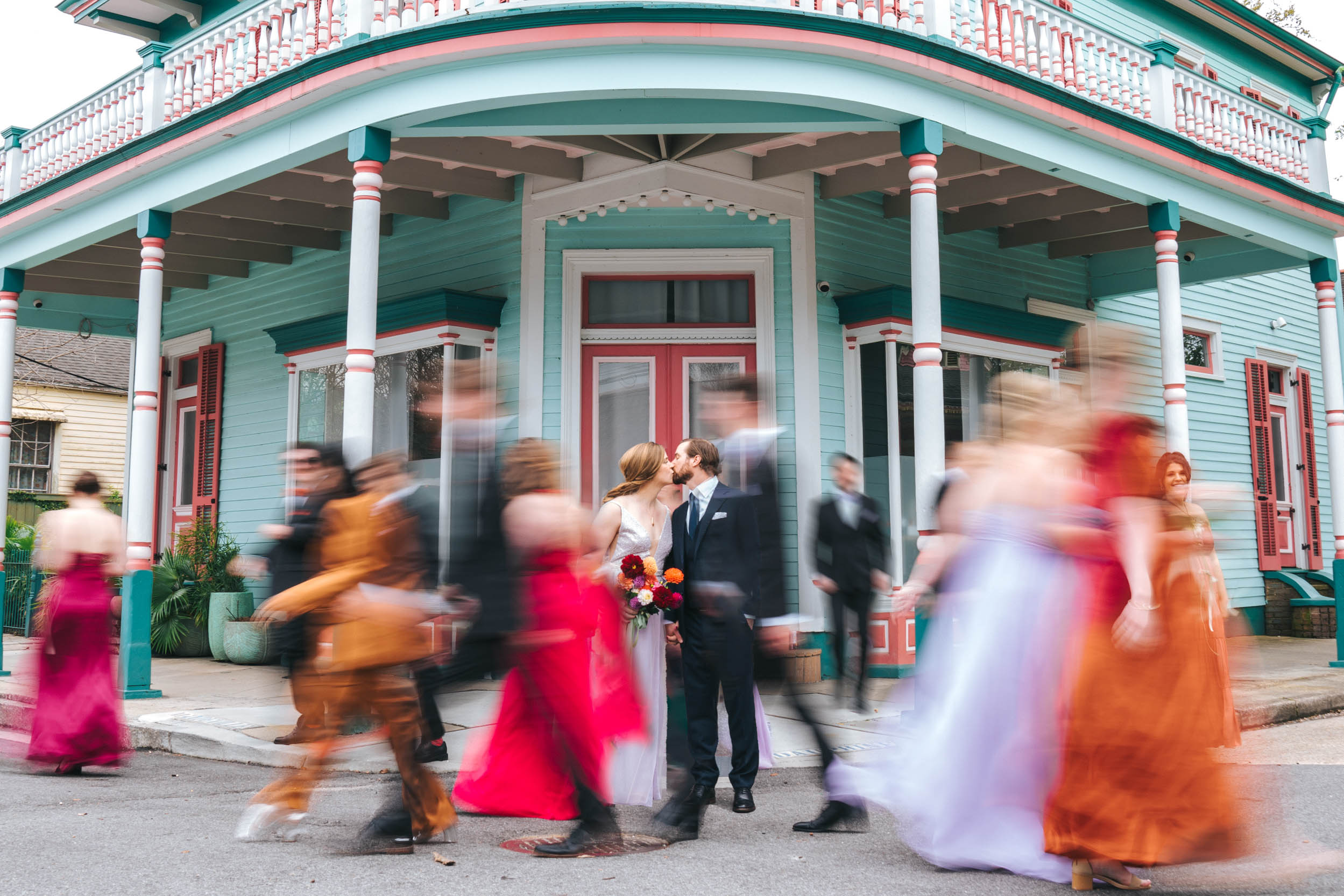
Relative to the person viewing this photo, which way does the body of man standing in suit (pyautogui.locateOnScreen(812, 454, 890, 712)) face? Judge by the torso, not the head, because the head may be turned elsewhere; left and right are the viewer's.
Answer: facing the viewer

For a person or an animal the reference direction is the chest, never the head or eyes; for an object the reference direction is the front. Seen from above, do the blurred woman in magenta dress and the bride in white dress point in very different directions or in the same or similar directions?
very different directions

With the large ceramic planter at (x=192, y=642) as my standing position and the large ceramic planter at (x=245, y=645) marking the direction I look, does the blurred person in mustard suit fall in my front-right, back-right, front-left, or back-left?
front-right

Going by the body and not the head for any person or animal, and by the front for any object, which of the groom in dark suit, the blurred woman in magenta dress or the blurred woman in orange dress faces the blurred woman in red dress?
the groom in dark suit

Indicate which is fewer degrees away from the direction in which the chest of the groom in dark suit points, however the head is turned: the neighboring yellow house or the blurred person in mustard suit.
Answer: the blurred person in mustard suit

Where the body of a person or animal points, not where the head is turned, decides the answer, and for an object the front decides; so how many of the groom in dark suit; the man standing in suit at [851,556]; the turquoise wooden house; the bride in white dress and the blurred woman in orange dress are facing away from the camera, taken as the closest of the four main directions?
0

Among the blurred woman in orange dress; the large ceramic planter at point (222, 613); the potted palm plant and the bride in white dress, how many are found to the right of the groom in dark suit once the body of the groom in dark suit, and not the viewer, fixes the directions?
3

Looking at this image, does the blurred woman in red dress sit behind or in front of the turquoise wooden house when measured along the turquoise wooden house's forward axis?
in front

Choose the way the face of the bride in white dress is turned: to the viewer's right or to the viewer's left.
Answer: to the viewer's right

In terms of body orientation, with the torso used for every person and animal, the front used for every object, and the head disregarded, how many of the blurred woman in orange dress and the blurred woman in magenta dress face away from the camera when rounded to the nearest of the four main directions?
1

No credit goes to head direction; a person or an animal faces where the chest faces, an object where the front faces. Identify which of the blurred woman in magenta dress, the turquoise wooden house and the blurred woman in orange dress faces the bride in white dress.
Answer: the turquoise wooden house

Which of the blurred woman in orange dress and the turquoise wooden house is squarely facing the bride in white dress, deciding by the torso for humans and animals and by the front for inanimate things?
the turquoise wooden house

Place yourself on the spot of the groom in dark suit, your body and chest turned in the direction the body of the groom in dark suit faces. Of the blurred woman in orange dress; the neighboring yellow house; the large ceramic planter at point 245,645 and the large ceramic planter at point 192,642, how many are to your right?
3

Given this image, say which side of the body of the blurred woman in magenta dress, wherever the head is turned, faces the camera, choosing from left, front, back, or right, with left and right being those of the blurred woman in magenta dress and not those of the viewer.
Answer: back

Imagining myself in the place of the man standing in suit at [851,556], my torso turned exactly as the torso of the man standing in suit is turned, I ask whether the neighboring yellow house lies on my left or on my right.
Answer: on my right

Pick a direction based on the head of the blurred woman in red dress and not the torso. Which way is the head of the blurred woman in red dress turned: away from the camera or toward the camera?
away from the camera

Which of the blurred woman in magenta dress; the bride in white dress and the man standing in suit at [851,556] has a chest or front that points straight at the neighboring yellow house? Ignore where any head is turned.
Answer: the blurred woman in magenta dress
